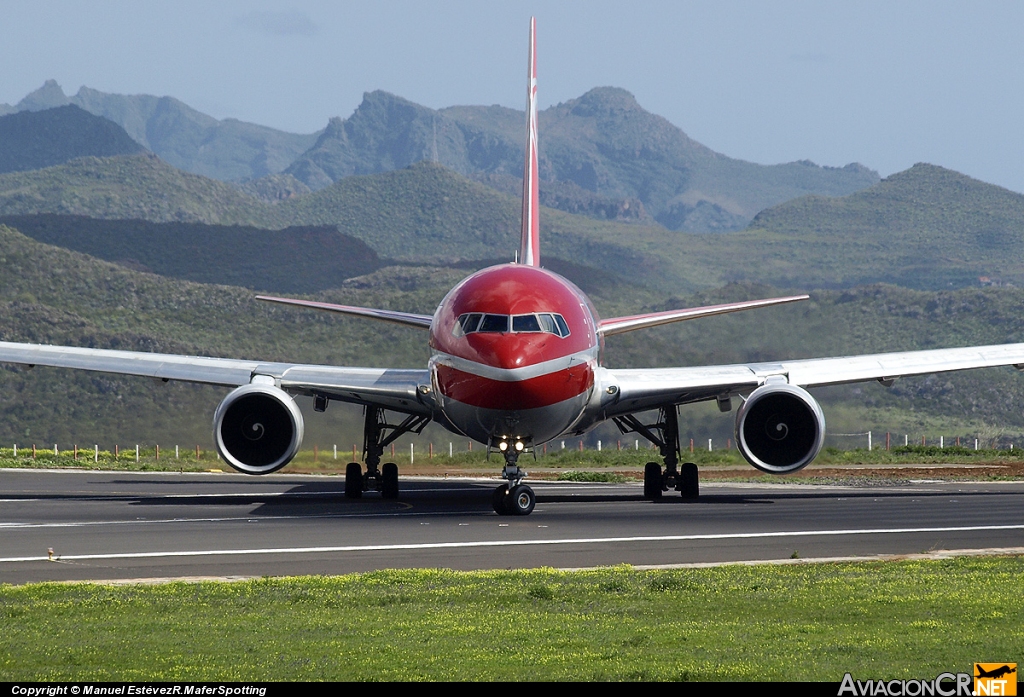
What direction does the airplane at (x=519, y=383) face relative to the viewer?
toward the camera
